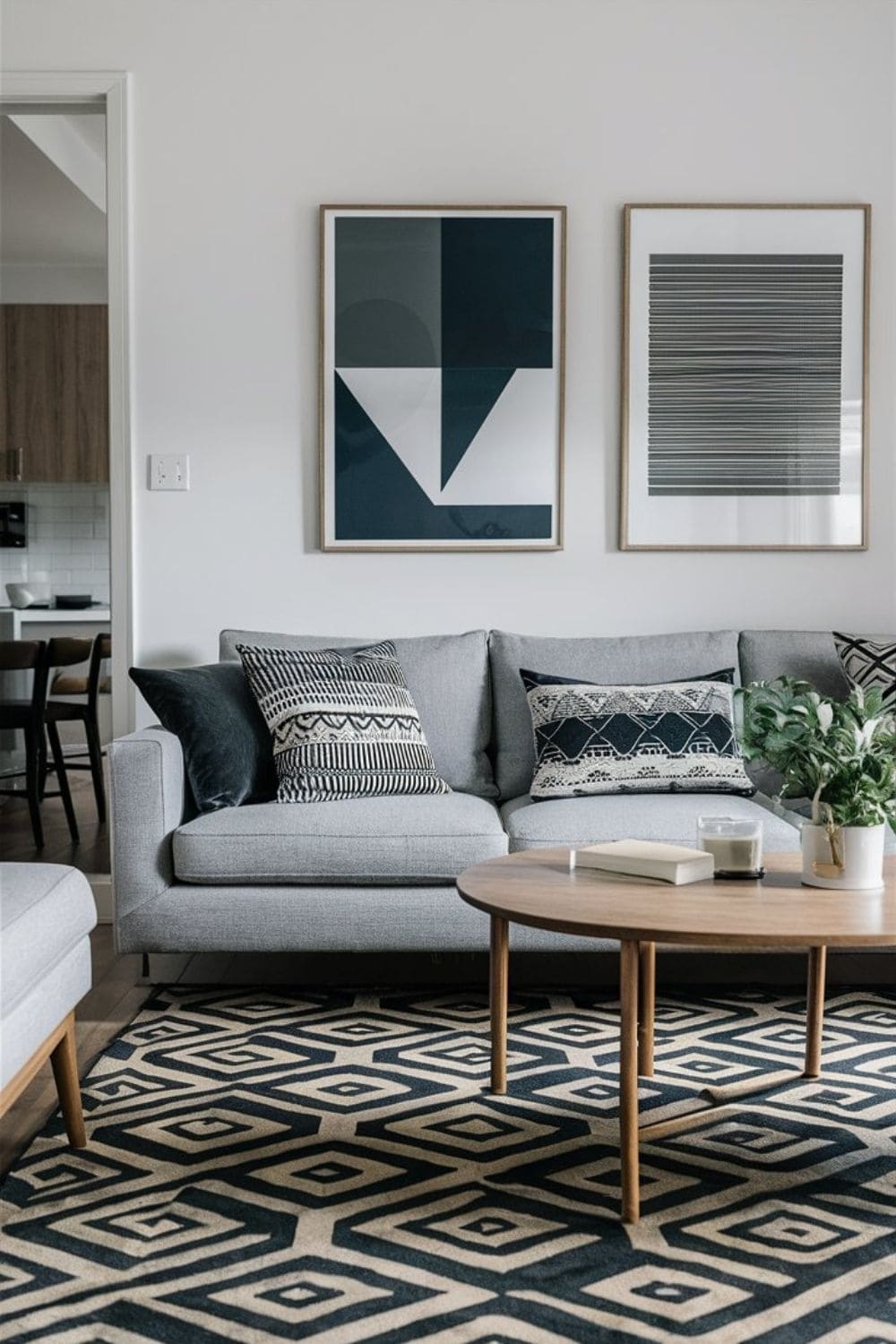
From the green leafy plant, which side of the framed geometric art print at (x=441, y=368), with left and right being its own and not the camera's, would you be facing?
front

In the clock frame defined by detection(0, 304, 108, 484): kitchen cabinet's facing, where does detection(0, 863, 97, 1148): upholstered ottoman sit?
The upholstered ottoman is roughly at 12 o'clock from the kitchen cabinet.

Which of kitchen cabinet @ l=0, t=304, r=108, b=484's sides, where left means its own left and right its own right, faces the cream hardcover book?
front

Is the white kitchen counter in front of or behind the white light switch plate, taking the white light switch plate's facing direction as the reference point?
behind
